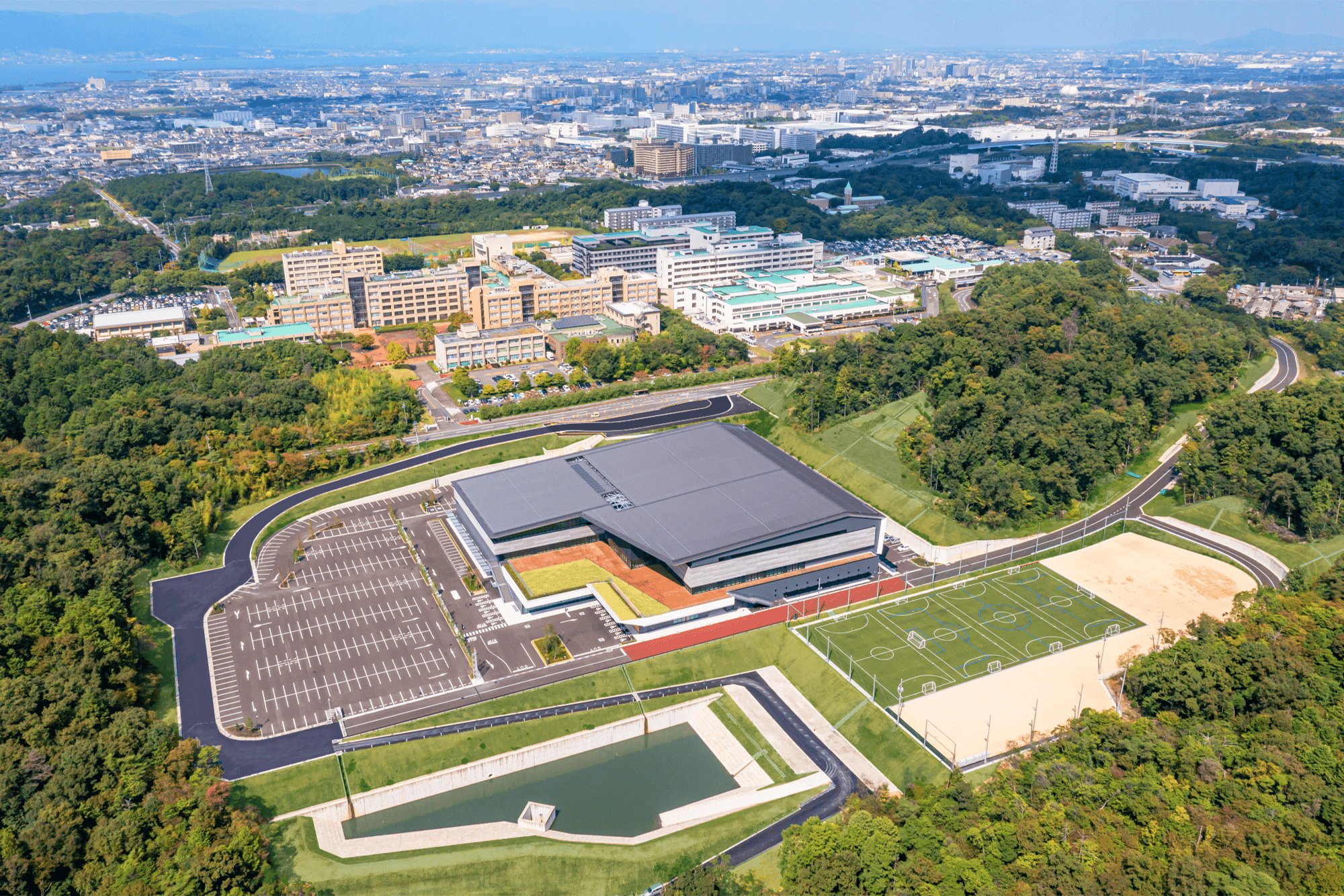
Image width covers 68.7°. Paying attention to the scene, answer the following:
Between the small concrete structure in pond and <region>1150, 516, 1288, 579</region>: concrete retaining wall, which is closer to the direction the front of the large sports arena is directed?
the small concrete structure in pond

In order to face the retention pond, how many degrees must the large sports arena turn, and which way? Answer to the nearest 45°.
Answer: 0° — it already faces it

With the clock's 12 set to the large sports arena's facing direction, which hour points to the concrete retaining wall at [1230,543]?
The concrete retaining wall is roughly at 9 o'clock from the large sports arena.

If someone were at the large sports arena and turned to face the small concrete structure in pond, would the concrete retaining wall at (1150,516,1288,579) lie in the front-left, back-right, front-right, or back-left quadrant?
back-left

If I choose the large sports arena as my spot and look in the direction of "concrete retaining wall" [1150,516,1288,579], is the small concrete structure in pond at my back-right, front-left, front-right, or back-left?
back-right

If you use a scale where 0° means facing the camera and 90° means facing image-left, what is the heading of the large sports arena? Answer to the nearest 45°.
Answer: approximately 0°
